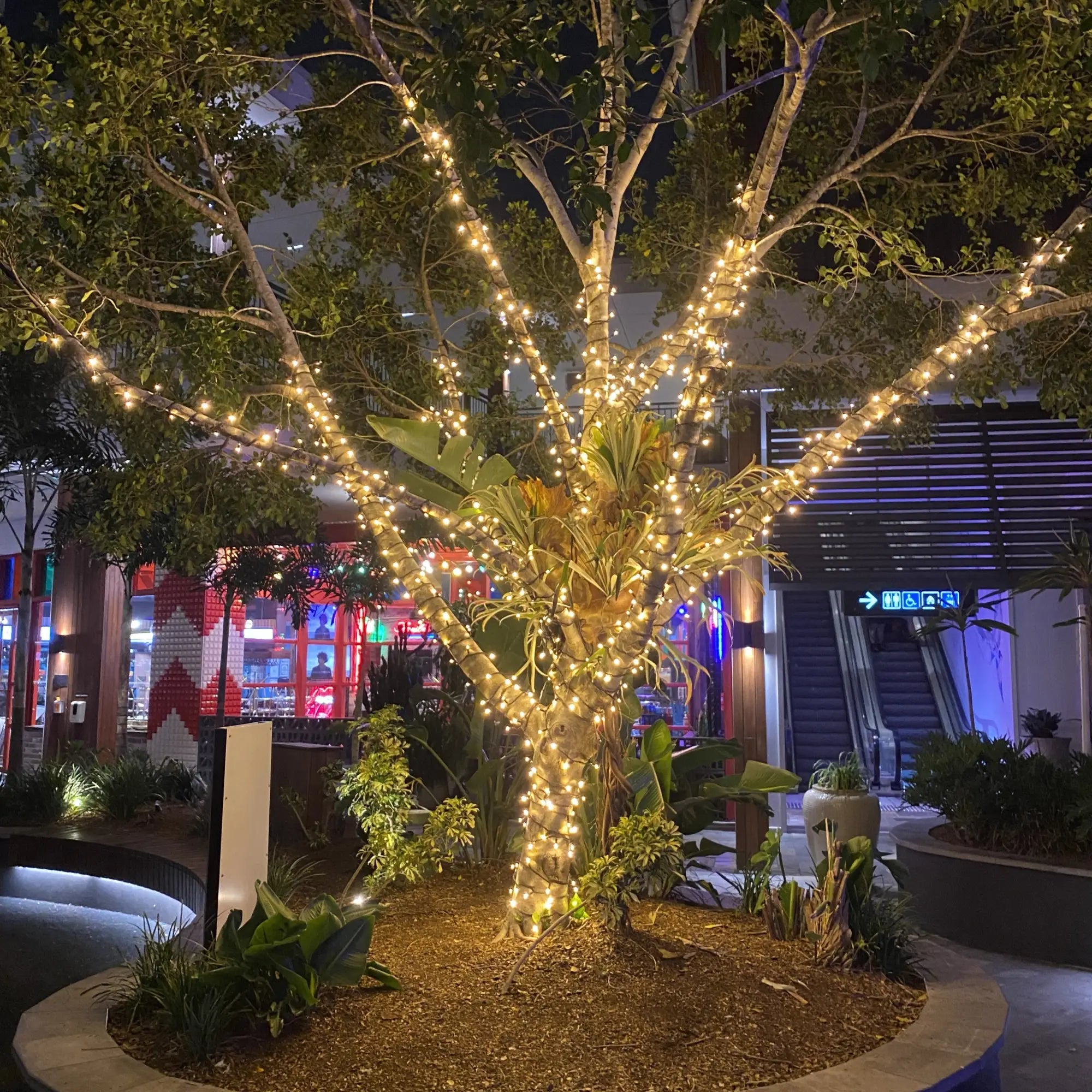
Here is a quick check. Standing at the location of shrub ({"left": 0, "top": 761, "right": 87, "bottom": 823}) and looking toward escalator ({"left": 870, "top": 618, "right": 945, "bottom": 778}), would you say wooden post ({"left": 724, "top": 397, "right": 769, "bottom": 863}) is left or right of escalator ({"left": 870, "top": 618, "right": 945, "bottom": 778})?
right

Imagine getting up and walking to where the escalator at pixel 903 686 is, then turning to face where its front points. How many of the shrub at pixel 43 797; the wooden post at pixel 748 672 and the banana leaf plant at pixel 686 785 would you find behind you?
0

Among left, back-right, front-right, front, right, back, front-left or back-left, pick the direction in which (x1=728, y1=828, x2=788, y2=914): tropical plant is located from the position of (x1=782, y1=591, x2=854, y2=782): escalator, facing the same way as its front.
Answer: front

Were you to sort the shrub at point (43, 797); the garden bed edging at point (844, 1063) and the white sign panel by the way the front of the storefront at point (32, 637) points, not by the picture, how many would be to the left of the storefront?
0

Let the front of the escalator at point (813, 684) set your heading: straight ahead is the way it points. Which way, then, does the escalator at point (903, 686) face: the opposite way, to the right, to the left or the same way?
the same way

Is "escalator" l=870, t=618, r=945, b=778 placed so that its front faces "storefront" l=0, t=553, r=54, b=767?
no

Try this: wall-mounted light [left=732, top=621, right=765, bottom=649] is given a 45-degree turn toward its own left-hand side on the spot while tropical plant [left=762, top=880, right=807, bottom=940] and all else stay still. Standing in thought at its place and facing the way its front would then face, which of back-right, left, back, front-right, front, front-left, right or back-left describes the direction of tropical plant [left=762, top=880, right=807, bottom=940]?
front-right

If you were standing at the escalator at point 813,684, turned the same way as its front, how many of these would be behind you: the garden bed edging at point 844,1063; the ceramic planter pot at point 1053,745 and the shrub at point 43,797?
0

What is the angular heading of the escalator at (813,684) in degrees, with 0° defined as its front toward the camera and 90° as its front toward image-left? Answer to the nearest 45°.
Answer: approximately 0°

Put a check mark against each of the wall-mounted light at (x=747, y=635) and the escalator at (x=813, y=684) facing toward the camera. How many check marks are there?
2

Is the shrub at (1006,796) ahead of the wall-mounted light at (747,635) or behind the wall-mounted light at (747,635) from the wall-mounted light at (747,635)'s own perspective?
ahead

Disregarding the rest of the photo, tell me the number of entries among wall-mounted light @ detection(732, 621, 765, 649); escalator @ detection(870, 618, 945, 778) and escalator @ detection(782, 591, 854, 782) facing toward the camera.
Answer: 3

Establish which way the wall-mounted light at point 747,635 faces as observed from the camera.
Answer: facing the viewer

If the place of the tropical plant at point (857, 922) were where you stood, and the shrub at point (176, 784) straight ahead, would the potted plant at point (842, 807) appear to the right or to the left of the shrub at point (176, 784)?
right

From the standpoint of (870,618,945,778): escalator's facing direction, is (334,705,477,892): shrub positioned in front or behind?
in front

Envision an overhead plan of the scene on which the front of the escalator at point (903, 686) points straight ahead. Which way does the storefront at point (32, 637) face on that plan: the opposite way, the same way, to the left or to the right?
the same way

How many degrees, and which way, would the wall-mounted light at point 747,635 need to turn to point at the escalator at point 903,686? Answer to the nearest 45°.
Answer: approximately 180°

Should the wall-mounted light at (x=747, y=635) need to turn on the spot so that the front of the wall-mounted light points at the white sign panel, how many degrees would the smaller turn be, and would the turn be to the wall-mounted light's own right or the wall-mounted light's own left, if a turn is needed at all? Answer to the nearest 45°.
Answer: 0° — it already faces it

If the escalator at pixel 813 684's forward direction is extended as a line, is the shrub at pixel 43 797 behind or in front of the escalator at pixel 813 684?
in front
